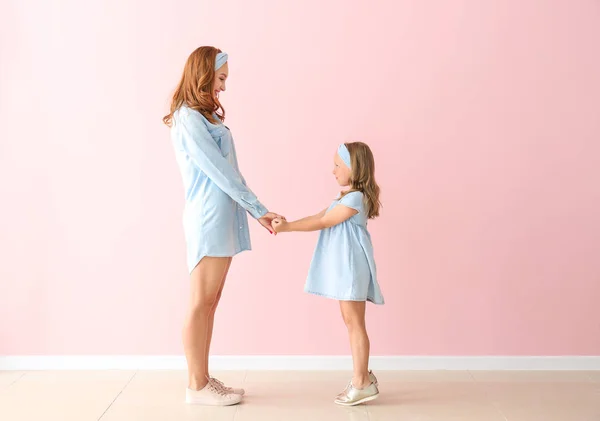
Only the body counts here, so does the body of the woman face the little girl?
yes

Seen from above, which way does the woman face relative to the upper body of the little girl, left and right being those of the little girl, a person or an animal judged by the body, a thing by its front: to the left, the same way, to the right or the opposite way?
the opposite way

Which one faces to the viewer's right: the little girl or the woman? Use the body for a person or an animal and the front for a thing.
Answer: the woman

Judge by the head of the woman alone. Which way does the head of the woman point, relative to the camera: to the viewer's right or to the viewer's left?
to the viewer's right

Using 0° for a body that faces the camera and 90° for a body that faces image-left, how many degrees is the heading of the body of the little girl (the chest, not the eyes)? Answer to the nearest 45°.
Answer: approximately 90°

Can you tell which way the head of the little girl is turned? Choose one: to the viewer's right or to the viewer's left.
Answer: to the viewer's left

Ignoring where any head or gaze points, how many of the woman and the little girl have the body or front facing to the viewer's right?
1

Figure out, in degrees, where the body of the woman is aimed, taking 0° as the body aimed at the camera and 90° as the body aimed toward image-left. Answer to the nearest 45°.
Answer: approximately 270°

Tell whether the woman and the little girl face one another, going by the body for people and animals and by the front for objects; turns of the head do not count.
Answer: yes

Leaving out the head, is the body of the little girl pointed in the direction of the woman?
yes
